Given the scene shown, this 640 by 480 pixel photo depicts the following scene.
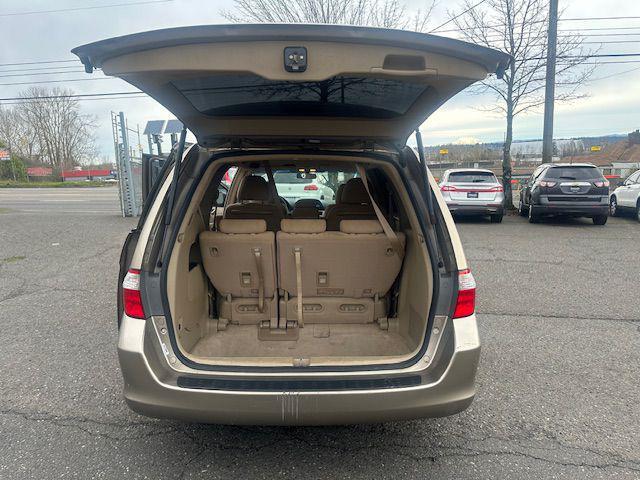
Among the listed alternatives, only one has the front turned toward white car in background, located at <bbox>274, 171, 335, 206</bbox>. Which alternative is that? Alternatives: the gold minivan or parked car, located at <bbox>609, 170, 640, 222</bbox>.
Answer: the gold minivan

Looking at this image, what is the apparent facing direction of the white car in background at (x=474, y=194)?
away from the camera

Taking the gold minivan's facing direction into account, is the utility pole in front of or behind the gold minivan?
in front

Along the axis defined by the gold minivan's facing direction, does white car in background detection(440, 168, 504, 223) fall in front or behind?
in front

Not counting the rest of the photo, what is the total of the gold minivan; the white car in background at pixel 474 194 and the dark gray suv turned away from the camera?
3

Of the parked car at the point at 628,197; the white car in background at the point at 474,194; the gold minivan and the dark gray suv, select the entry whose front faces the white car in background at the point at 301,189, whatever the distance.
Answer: the gold minivan

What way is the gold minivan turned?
away from the camera

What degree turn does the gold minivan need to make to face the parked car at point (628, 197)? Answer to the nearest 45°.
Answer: approximately 45° to its right

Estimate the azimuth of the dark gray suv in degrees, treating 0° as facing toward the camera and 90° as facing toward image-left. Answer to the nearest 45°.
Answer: approximately 180°

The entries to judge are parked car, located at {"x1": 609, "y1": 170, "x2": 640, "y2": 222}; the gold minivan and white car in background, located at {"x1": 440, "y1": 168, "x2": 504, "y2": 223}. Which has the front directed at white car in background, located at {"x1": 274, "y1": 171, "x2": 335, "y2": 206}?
the gold minivan
